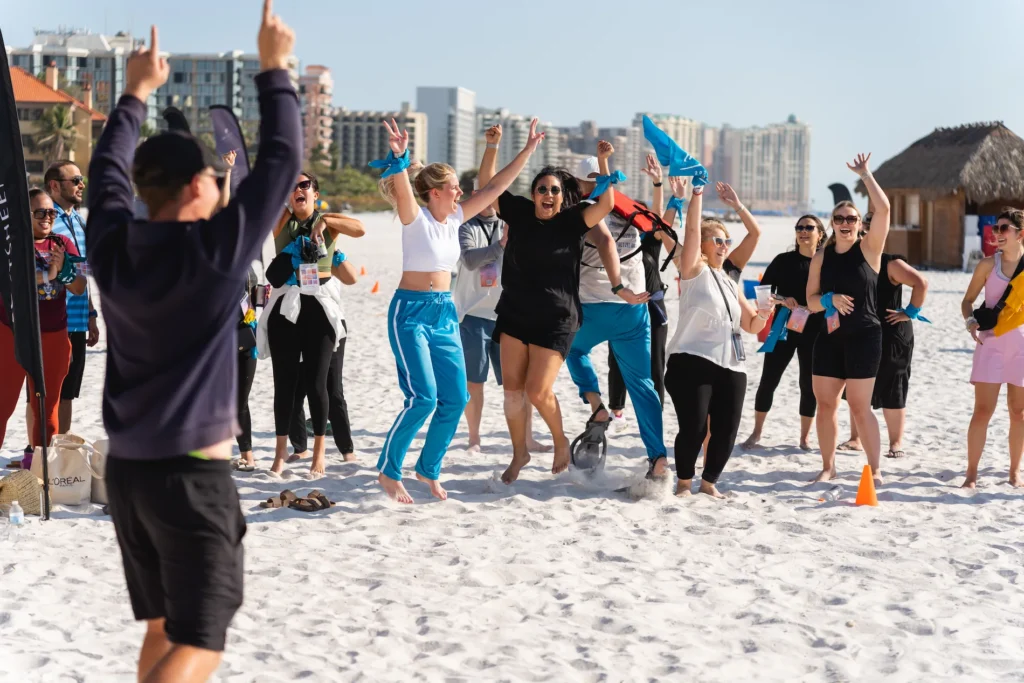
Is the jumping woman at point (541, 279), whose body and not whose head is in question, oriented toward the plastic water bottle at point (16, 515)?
no

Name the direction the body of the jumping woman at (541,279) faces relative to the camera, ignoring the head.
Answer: toward the camera

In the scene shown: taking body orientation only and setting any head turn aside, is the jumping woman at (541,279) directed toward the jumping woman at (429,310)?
no

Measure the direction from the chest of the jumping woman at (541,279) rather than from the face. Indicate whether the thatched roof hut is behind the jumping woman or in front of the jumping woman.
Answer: behind

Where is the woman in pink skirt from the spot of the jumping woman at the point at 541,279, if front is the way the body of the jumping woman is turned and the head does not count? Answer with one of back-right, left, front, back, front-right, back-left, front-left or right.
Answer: left

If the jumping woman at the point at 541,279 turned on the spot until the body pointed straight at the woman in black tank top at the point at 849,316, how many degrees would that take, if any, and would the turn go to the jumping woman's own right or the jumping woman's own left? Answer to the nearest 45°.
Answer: approximately 90° to the jumping woman's own left

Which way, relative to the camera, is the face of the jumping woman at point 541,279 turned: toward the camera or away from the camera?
toward the camera

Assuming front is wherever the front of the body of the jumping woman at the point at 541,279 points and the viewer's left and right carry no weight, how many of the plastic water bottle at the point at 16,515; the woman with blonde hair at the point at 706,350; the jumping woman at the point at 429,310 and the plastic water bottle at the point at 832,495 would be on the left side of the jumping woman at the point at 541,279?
2

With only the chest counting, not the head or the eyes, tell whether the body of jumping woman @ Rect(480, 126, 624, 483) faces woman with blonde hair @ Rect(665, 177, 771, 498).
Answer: no

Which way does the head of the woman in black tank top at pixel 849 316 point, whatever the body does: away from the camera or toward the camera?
toward the camera

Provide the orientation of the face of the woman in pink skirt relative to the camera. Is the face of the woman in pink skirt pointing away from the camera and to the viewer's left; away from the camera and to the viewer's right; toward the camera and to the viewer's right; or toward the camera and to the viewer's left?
toward the camera and to the viewer's left

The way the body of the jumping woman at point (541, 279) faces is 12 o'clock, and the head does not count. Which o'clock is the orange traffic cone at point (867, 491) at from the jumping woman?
The orange traffic cone is roughly at 9 o'clock from the jumping woman.

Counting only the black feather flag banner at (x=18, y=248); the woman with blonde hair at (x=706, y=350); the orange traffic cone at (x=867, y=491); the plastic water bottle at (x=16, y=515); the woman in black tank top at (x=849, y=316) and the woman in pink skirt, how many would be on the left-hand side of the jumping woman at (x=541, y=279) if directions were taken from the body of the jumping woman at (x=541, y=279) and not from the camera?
4
